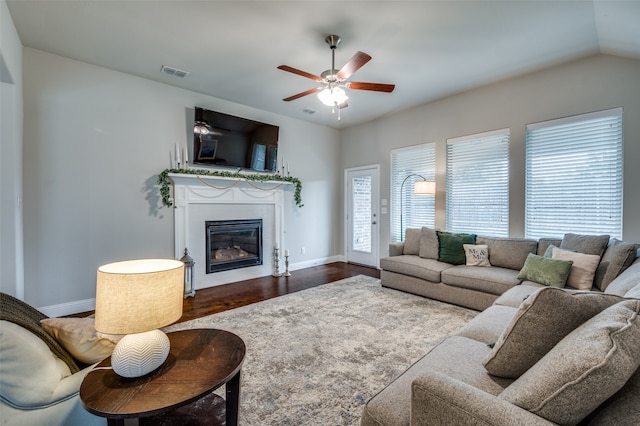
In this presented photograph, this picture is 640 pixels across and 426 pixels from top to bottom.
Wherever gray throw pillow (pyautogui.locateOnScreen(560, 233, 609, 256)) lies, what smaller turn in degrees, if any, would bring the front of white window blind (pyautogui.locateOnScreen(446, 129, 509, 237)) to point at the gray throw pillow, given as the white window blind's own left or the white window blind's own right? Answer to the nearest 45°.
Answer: approximately 90° to the white window blind's own left

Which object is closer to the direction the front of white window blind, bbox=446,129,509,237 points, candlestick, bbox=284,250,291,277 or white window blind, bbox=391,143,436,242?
the candlestick

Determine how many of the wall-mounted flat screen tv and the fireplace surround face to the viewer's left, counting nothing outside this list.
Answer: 0

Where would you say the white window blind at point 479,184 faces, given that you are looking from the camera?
facing the viewer and to the left of the viewer

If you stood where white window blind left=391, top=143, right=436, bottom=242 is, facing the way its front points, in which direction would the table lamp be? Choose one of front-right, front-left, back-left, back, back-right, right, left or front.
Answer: front-left

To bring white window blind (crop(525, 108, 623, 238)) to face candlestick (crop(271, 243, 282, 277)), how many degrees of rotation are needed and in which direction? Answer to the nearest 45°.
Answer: approximately 45° to its right

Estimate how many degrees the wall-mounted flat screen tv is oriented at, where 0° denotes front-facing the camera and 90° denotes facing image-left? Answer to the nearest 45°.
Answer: approximately 315°

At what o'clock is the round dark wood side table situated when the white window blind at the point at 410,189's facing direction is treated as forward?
The round dark wood side table is roughly at 11 o'clock from the white window blind.

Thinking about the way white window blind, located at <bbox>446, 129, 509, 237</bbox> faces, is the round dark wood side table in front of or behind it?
in front
